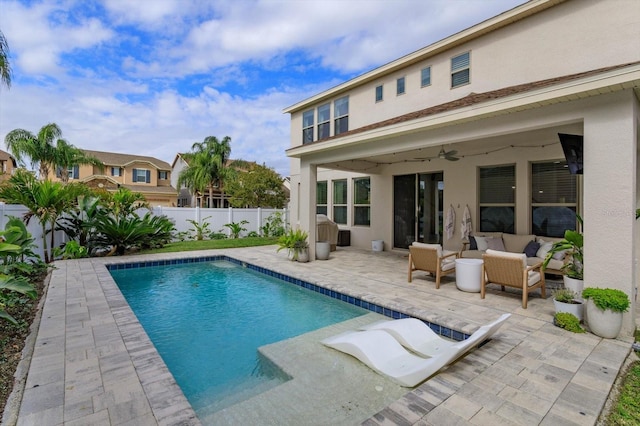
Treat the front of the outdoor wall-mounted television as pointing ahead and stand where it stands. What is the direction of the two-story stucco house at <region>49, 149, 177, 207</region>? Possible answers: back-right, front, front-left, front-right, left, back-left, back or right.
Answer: front-right

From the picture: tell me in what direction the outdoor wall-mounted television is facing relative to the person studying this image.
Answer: facing the viewer and to the left of the viewer

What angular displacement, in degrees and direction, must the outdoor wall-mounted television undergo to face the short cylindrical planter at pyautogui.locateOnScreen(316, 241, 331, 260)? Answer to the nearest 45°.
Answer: approximately 45° to its right
